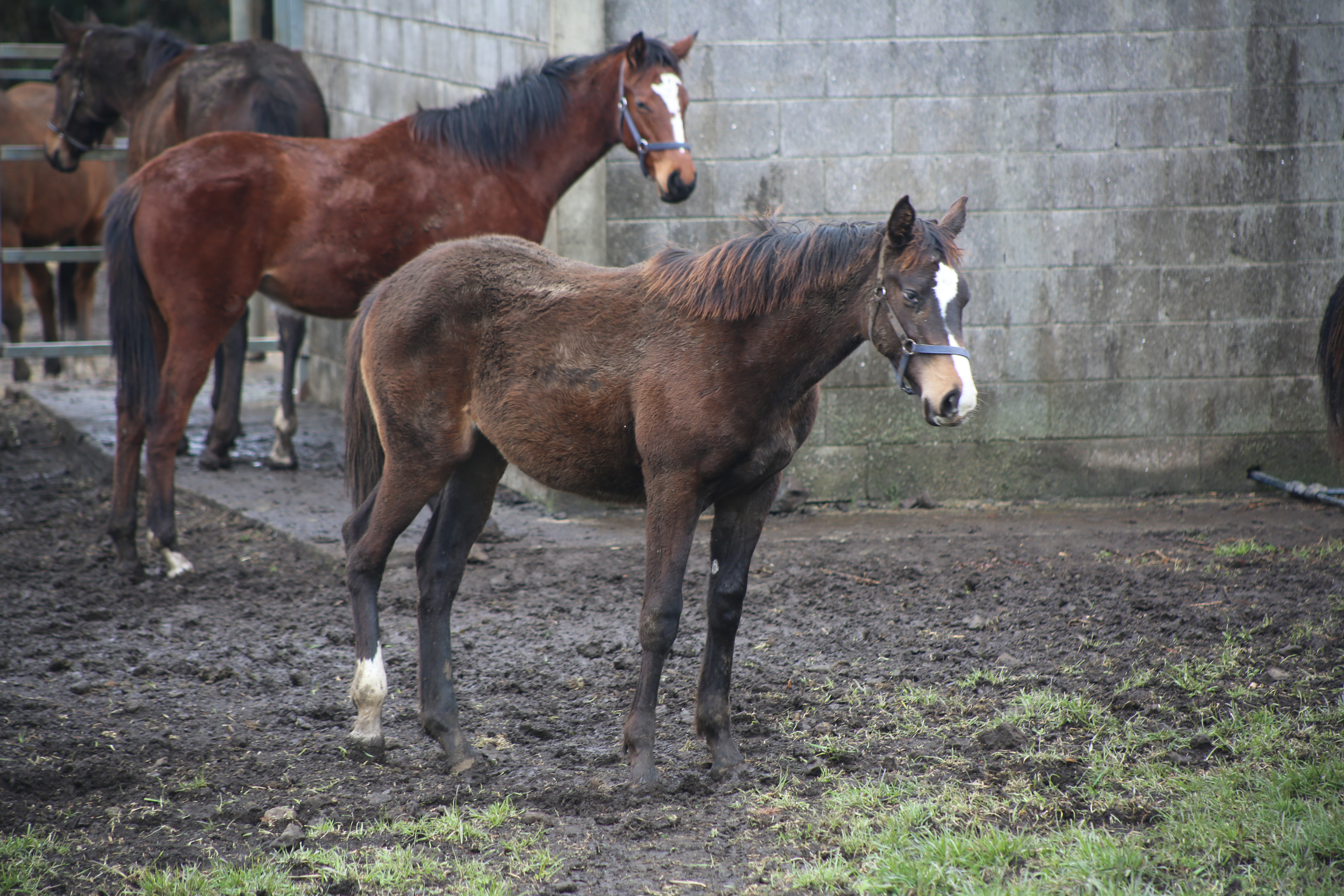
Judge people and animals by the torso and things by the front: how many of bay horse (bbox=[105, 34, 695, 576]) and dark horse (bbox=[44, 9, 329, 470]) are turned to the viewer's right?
1

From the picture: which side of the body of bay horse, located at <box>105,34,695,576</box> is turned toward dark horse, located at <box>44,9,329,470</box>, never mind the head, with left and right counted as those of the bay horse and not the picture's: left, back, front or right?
left

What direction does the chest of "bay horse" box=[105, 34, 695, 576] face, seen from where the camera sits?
to the viewer's right

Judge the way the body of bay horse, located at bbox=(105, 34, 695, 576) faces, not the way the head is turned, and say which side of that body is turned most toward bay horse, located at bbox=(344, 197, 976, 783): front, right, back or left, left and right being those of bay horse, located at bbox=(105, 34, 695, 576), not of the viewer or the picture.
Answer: right

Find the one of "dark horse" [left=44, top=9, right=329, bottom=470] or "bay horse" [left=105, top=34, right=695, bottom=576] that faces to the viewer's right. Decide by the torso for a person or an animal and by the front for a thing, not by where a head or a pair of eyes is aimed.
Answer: the bay horse
